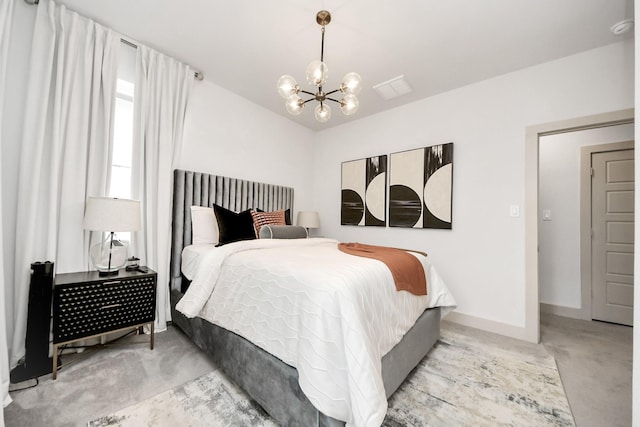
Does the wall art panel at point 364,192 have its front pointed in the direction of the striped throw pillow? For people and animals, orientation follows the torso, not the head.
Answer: yes

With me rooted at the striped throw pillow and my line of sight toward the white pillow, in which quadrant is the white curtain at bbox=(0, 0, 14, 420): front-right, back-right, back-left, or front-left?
front-left

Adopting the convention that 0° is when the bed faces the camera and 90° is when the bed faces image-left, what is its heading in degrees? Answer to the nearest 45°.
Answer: approximately 315°

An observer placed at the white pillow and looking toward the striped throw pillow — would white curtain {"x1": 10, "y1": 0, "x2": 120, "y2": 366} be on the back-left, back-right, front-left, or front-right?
back-right

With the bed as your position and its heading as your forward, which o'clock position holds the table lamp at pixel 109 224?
The table lamp is roughly at 5 o'clock from the bed.

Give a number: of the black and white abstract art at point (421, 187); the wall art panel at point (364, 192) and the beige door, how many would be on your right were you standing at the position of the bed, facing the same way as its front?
0

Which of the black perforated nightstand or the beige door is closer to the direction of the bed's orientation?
the beige door

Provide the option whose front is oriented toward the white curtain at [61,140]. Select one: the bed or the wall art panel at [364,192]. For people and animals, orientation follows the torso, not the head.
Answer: the wall art panel

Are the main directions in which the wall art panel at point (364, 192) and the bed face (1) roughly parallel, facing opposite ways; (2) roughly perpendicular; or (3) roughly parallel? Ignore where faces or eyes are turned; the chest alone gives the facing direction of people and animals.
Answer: roughly perpendicular

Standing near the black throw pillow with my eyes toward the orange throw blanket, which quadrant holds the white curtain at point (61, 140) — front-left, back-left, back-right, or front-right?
back-right

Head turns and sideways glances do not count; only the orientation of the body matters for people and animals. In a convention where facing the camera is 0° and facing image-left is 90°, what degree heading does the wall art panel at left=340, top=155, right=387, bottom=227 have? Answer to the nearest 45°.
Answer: approximately 45°

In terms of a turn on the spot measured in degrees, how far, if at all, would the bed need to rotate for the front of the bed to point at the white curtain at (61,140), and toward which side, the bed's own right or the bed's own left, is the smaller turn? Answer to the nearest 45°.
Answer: approximately 135° to the bed's own right

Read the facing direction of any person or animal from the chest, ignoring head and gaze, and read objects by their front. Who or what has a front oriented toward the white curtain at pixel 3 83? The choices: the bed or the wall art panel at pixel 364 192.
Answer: the wall art panel

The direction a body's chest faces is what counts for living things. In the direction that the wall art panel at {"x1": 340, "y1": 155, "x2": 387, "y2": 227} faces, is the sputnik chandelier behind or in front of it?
in front

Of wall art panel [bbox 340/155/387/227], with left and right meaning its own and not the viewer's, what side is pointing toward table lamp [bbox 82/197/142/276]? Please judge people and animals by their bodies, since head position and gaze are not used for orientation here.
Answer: front

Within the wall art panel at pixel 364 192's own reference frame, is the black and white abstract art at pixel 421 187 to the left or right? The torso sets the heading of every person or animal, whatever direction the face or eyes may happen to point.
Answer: on its left

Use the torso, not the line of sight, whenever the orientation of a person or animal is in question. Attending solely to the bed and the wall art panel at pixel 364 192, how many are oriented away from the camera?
0

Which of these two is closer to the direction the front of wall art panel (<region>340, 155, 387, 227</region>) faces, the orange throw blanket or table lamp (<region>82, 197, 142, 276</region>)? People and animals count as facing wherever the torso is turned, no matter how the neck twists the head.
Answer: the table lamp

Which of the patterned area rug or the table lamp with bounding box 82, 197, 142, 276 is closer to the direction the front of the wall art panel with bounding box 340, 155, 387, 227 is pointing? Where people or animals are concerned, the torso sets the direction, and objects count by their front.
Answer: the table lamp
